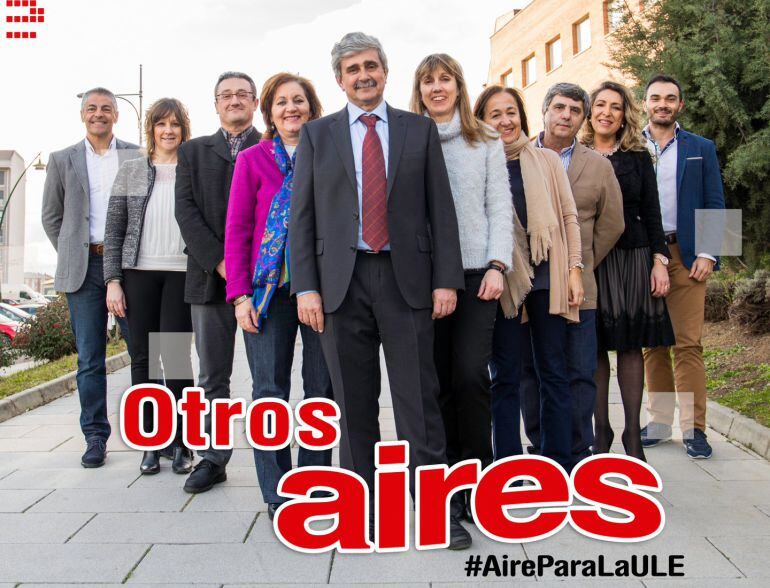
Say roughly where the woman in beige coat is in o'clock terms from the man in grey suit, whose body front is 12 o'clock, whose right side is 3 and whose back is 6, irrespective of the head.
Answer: The woman in beige coat is roughly at 8 o'clock from the man in grey suit.

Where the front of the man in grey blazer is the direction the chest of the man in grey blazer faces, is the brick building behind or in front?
behind

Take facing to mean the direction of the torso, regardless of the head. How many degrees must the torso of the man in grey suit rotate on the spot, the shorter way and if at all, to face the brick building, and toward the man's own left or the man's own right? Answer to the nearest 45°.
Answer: approximately 180°

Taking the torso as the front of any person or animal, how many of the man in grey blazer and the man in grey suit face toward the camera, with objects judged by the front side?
2

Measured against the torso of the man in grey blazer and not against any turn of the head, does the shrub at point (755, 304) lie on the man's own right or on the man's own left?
on the man's own left

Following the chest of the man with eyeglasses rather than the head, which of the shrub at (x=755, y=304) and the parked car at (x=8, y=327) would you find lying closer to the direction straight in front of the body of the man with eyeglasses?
the shrub

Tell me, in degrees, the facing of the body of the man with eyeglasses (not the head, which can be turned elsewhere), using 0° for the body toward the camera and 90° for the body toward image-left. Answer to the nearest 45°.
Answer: approximately 315°

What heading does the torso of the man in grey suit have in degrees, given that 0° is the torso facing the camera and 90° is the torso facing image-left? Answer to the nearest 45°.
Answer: approximately 0°

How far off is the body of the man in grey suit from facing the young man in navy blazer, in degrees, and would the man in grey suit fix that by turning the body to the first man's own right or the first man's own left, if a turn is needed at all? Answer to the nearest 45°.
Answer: approximately 135° to the first man's own left

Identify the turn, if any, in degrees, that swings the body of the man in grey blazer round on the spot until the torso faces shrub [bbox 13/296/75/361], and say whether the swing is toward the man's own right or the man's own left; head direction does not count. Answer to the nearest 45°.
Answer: approximately 180°

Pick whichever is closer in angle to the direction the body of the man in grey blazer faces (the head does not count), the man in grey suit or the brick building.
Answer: the man in grey suit
